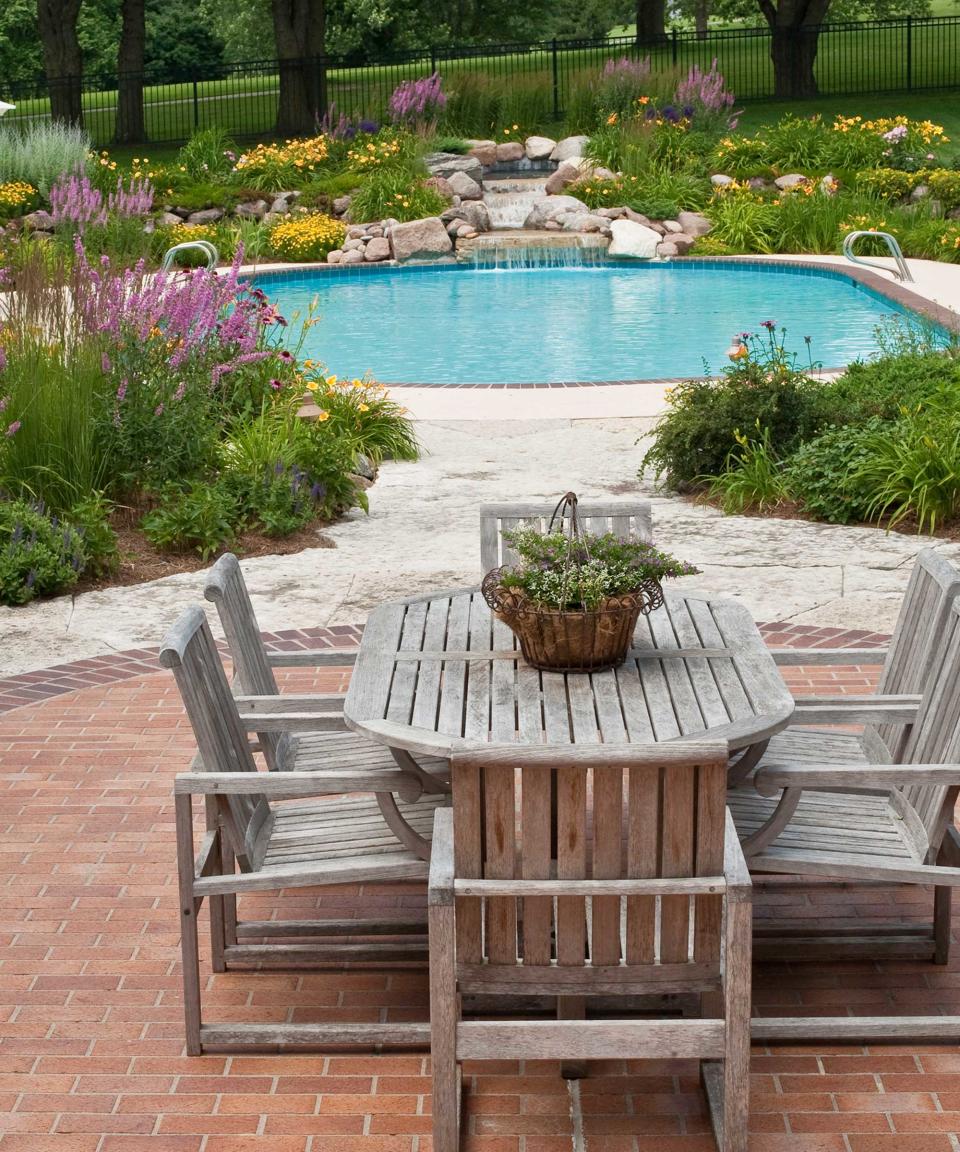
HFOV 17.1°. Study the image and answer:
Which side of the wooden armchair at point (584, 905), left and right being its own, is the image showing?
back

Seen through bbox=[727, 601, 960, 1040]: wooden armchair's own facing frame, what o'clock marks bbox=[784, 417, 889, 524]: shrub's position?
The shrub is roughly at 3 o'clock from the wooden armchair.

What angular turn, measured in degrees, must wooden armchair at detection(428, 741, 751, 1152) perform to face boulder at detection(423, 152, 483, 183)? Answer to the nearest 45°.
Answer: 0° — it already faces it

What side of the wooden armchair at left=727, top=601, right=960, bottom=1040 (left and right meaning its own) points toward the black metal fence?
right

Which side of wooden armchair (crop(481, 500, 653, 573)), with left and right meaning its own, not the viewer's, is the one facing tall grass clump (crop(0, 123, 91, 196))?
back

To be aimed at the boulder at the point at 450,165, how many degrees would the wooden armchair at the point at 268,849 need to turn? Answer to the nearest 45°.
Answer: approximately 90° to its left

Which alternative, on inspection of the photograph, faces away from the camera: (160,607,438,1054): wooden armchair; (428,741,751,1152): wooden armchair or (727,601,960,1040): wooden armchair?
(428,741,751,1152): wooden armchair

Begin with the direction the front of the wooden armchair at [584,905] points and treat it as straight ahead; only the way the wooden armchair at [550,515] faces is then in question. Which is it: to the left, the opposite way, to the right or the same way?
the opposite way

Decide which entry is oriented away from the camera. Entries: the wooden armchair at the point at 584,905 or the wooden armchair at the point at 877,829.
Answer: the wooden armchair at the point at 584,905

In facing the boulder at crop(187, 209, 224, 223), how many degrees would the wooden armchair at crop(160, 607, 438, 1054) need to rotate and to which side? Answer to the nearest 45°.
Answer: approximately 90° to its left

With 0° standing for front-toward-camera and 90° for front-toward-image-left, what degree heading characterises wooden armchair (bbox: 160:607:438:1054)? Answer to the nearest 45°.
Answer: approximately 270°

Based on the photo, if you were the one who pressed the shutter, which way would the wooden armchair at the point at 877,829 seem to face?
facing to the left of the viewer

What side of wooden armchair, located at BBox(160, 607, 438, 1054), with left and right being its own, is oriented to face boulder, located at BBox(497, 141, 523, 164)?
left

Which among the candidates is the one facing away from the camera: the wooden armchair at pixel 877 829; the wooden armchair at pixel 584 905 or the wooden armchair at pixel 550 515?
the wooden armchair at pixel 584 905

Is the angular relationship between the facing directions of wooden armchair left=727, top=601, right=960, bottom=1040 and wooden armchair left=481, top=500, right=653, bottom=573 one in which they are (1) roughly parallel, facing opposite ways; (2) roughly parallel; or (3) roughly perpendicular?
roughly perpendicular

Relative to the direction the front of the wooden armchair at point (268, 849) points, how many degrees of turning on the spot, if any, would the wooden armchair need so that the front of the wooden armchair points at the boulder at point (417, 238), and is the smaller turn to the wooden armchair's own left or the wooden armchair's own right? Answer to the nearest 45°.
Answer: approximately 90° to the wooden armchair's own left

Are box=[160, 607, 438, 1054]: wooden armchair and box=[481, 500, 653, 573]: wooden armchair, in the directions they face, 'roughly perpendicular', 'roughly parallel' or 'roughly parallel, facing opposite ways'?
roughly perpendicular
